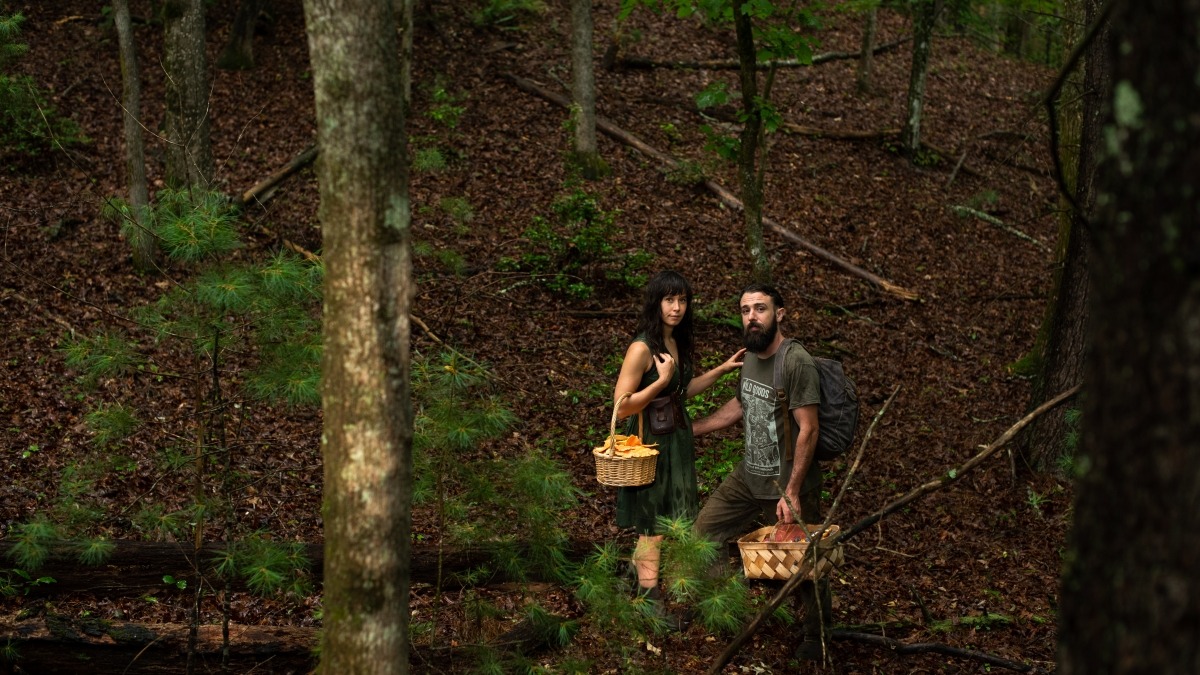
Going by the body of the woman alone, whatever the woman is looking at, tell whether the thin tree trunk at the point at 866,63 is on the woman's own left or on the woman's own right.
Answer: on the woman's own left

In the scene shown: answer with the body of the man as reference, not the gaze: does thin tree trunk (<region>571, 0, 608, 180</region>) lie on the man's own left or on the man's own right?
on the man's own right

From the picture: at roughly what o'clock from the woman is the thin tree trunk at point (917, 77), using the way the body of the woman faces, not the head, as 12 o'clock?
The thin tree trunk is roughly at 8 o'clock from the woman.

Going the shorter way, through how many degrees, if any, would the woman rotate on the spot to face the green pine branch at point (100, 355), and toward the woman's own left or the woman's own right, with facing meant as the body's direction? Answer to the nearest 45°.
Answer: approximately 90° to the woman's own right

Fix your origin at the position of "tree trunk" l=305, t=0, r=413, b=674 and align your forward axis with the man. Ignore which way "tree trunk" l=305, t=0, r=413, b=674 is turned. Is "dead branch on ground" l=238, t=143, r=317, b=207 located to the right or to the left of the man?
left

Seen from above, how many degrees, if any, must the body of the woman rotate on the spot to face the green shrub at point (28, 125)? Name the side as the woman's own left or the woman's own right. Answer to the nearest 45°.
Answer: approximately 180°

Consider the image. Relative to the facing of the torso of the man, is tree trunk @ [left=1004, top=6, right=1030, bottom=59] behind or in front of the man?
behind

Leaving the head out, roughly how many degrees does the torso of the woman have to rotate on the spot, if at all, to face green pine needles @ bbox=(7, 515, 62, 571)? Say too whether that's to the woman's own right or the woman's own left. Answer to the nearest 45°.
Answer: approximately 90° to the woman's own right

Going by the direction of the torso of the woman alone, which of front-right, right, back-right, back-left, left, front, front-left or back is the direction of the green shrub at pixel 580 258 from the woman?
back-left

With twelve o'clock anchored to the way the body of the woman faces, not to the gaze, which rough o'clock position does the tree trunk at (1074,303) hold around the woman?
The tree trunk is roughly at 9 o'clock from the woman.
